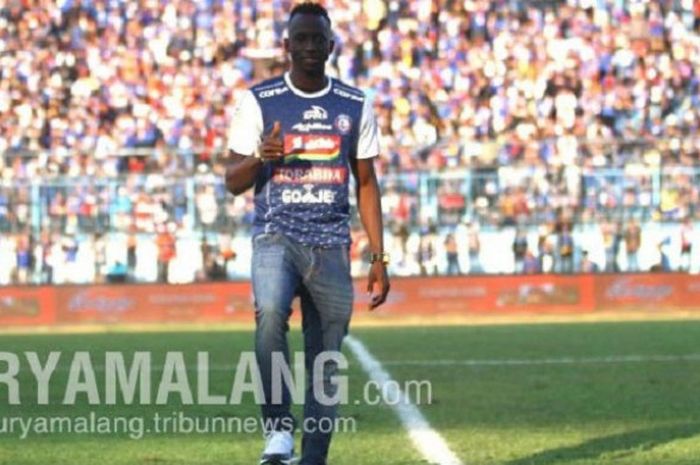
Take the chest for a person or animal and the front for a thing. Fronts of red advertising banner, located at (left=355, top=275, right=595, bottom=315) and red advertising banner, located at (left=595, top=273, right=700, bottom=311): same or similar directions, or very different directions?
same or similar directions

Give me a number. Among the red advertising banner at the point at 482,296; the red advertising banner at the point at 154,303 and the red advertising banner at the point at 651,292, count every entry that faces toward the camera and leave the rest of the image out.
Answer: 3

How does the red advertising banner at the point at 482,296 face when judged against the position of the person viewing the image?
facing the viewer

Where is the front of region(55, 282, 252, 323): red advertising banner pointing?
toward the camera

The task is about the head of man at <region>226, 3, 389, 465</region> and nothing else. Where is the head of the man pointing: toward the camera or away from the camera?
toward the camera

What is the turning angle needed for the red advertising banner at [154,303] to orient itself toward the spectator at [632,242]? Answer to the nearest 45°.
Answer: approximately 90° to its left

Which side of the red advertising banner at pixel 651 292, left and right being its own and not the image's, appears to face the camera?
front

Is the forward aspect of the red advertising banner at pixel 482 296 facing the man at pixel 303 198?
yes

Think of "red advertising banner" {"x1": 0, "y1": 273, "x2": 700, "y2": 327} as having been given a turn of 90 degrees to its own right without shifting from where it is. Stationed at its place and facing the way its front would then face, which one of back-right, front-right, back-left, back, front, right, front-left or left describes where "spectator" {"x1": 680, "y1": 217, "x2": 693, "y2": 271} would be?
back

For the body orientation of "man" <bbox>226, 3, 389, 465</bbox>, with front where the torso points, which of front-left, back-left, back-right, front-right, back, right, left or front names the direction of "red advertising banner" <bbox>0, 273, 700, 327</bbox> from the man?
back

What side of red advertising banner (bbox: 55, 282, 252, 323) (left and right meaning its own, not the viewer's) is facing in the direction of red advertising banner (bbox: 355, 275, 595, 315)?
left
